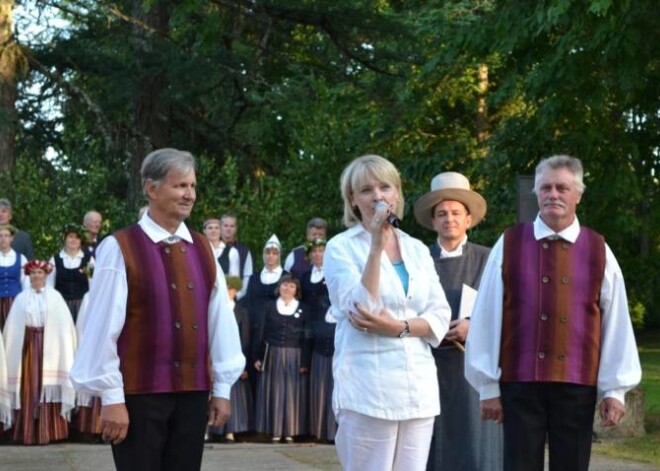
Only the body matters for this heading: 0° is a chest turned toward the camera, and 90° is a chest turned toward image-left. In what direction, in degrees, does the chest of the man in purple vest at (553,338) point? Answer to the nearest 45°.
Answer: approximately 0°

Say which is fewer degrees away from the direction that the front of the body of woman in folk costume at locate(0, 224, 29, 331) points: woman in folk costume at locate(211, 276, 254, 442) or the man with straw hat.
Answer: the man with straw hat

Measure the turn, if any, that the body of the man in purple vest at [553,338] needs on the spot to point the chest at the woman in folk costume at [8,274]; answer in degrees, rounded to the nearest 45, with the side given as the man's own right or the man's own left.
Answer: approximately 135° to the man's own right

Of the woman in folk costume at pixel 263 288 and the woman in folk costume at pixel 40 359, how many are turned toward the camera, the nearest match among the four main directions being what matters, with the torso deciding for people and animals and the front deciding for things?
2

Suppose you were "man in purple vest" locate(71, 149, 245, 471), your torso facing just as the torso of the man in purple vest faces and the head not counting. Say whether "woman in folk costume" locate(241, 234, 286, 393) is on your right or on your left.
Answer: on your left

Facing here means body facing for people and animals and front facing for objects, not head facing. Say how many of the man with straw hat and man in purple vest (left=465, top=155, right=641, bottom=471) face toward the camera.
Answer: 2

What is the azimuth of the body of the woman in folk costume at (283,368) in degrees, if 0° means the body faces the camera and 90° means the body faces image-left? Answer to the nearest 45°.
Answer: approximately 0°

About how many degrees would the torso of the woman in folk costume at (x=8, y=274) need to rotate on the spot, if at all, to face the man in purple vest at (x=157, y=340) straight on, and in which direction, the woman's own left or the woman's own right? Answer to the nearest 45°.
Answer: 0° — they already face them

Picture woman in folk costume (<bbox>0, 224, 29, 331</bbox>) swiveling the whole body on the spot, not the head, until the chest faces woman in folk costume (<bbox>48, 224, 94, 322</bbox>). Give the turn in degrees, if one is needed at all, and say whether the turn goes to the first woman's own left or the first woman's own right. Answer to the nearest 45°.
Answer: approximately 90° to the first woman's own left
